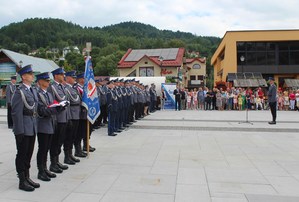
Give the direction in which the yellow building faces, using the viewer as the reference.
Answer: facing the viewer

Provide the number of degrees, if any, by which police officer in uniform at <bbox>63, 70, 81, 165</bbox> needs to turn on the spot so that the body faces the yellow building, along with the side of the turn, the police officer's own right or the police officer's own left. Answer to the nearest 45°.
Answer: approximately 45° to the police officer's own left

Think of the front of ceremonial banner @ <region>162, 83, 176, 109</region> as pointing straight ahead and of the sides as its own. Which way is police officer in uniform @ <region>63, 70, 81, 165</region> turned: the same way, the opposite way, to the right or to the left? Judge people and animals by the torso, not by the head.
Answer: to the left

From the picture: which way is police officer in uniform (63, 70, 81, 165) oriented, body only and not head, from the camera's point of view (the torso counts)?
to the viewer's right

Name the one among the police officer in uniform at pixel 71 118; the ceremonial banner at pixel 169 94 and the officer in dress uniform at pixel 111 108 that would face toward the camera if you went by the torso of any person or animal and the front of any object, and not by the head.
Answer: the ceremonial banner

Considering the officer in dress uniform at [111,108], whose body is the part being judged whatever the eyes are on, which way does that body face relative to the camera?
to the viewer's right

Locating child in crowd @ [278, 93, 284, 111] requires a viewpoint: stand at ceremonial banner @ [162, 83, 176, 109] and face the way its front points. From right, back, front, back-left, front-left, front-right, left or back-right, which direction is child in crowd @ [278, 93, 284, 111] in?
left

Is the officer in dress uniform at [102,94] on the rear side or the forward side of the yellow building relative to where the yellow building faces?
on the forward side

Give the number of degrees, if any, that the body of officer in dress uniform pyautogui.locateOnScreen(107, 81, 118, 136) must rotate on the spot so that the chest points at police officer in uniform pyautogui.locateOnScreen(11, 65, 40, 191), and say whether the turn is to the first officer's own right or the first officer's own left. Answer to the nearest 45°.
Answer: approximately 90° to the first officer's own right

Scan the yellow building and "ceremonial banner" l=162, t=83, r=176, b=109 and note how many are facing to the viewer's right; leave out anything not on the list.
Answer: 0

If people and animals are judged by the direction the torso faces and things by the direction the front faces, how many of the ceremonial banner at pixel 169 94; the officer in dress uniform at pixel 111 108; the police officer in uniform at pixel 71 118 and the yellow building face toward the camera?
2

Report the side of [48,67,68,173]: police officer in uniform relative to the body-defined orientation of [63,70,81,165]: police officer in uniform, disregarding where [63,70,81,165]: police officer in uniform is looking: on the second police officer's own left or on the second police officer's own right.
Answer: on the second police officer's own right

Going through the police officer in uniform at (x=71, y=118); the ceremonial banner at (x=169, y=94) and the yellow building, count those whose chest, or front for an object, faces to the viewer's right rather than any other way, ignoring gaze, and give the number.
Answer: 1

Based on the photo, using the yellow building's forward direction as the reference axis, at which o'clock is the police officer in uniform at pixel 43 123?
The police officer in uniform is roughly at 12 o'clock from the yellow building.

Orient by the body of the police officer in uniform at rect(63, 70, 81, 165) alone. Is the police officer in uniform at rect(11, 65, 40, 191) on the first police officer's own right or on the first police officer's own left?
on the first police officer's own right
